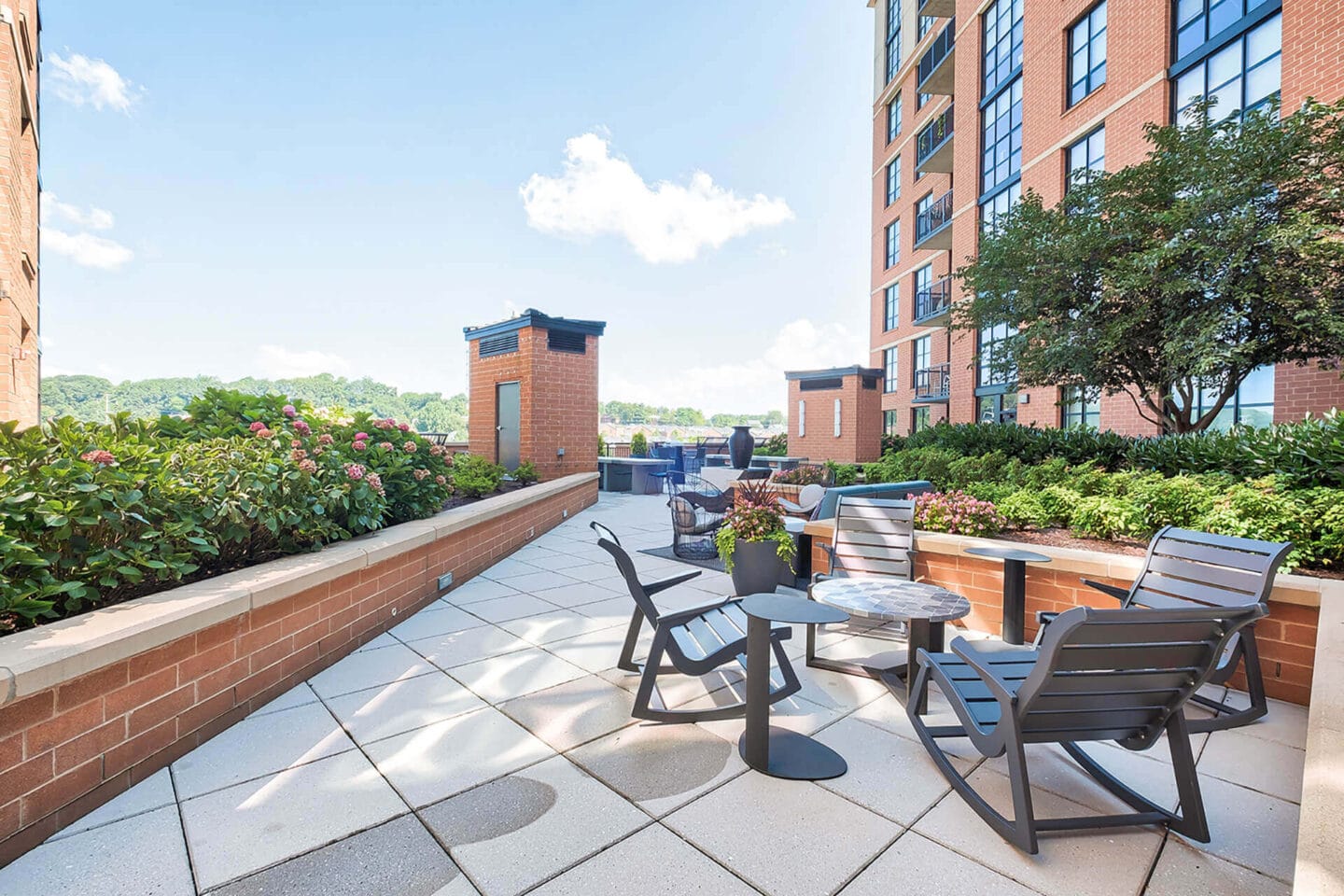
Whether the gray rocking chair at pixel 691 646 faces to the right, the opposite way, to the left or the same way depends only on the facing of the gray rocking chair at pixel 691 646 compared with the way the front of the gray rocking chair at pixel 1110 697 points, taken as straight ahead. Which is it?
to the right

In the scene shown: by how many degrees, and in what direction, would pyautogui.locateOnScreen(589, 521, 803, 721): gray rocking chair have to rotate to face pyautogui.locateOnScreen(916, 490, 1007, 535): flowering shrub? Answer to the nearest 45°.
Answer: approximately 45° to its left

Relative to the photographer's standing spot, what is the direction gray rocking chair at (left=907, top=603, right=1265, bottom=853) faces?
facing away from the viewer and to the left of the viewer

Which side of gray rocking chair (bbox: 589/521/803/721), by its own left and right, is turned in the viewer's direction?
right

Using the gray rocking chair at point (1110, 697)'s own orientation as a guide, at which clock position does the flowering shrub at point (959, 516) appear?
The flowering shrub is roughly at 1 o'clock from the gray rocking chair.

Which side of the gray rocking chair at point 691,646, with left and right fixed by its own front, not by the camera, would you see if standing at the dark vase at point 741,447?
left

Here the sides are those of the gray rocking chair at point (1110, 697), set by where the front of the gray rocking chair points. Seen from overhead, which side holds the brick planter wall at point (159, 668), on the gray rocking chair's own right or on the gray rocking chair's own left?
on the gray rocking chair's own left

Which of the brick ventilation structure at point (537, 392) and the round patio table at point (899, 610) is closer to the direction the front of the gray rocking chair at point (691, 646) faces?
the round patio table

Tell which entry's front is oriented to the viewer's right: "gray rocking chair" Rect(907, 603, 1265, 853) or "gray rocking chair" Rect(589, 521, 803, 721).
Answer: "gray rocking chair" Rect(589, 521, 803, 721)
